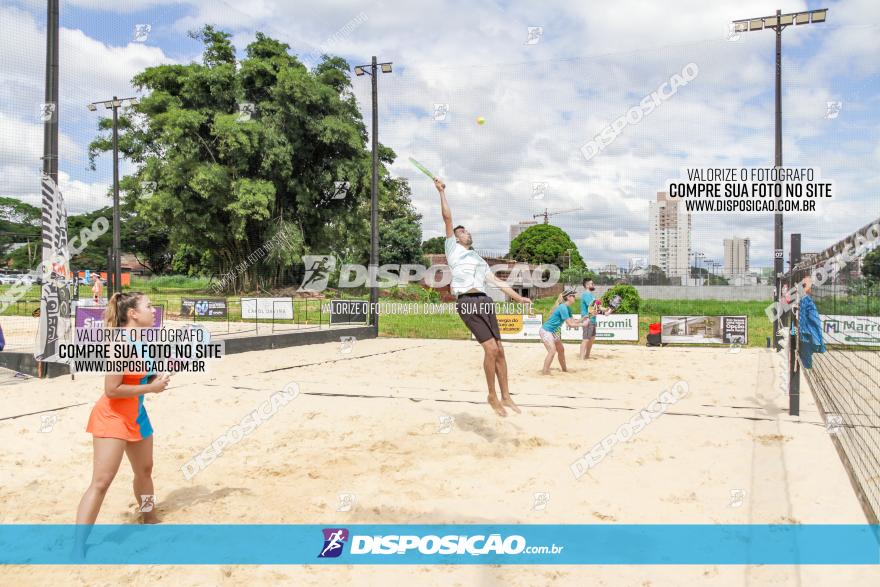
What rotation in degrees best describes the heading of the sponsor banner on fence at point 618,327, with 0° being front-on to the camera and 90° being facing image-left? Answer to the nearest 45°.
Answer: approximately 0°

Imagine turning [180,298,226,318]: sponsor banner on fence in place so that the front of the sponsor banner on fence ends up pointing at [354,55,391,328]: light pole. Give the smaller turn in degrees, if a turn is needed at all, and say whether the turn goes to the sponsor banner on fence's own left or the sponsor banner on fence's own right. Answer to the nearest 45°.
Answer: approximately 45° to the sponsor banner on fence's own left

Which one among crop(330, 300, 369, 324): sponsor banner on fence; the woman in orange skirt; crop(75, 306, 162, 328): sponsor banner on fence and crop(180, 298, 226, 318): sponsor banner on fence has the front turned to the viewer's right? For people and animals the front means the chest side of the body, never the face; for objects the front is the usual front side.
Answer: the woman in orange skirt

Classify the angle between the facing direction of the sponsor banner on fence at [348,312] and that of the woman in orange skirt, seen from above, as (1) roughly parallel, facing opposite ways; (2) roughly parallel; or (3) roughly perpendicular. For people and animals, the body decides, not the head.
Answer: roughly perpendicular

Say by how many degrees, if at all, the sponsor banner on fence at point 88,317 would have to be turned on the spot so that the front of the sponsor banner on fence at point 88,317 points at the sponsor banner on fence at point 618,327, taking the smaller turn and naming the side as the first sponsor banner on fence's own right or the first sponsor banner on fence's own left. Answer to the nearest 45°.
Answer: approximately 90° to the first sponsor banner on fence's own left

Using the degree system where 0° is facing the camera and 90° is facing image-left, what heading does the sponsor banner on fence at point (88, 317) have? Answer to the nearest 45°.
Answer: approximately 0°

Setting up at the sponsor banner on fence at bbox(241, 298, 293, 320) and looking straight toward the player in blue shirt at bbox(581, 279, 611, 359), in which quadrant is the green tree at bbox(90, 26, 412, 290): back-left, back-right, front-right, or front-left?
back-left
